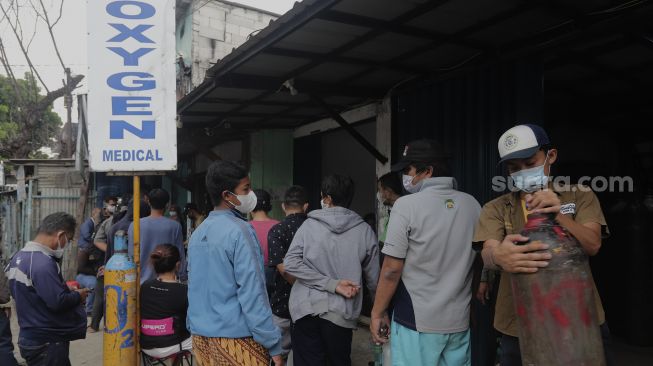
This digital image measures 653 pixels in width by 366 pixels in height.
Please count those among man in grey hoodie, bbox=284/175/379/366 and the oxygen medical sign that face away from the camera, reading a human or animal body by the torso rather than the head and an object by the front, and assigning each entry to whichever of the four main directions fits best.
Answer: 1

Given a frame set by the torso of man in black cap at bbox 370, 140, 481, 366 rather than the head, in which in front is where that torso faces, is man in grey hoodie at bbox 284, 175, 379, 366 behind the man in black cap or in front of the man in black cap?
in front

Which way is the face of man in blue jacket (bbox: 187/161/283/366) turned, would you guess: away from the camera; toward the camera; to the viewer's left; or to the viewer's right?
to the viewer's right

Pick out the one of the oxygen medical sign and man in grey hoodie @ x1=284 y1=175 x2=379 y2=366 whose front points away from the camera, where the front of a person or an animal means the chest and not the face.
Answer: the man in grey hoodie

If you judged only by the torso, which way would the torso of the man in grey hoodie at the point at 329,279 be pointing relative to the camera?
away from the camera

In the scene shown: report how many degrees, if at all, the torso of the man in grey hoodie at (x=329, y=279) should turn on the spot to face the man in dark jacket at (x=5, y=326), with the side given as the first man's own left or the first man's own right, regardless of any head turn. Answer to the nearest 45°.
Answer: approximately 90° to the first man's own left

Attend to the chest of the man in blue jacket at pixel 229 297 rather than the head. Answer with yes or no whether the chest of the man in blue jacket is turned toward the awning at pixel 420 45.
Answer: yes

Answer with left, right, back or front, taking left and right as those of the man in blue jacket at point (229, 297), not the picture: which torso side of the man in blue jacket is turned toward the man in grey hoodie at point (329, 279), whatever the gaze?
front
